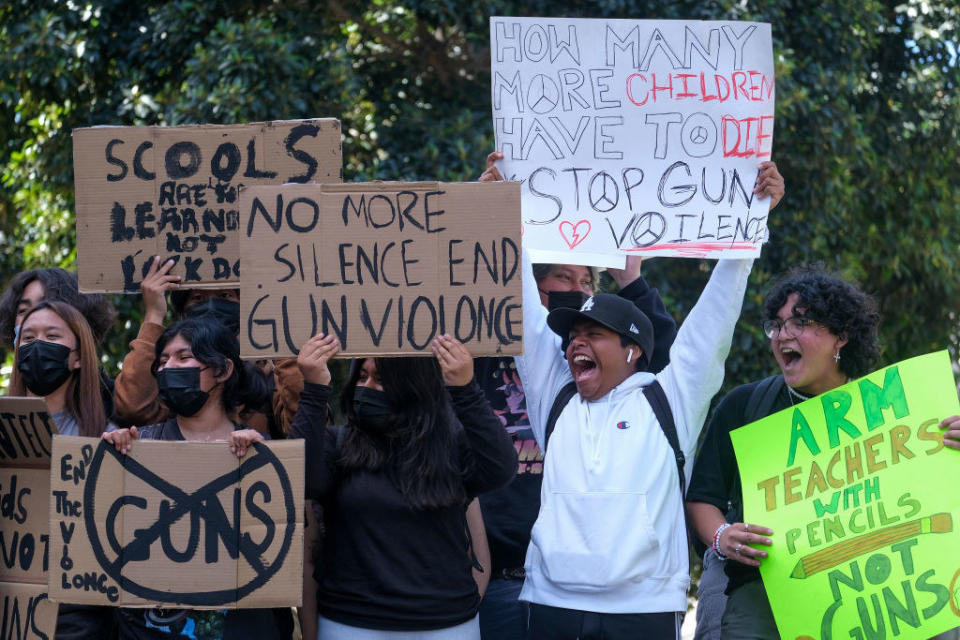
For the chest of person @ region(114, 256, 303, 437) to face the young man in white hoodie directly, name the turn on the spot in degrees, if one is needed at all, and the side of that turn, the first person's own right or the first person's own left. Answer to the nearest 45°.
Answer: approximately 45° to the first person's own left

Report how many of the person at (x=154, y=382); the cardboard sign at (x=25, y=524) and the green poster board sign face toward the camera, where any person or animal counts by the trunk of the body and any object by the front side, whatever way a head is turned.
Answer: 3

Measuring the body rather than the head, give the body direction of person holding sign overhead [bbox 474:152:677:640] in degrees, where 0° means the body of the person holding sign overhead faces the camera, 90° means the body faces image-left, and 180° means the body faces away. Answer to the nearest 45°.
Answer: approximately 0°

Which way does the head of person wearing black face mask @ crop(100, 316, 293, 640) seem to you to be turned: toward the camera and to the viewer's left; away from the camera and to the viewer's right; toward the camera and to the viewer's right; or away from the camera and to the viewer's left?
toward the camera and to the viewer's left

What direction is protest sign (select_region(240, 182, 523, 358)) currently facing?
toward the camera

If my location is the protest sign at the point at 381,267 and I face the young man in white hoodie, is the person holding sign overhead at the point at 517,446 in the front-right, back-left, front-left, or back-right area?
front-left

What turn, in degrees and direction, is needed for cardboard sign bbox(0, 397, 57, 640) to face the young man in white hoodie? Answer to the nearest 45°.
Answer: approximately 90° to its left

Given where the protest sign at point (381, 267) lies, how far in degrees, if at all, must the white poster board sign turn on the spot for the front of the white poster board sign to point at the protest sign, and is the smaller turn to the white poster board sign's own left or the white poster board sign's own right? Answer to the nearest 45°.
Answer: approximately 45° to the white poster board sign's own right

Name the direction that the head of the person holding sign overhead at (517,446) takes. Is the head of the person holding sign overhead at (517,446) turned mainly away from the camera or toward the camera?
toward the camera

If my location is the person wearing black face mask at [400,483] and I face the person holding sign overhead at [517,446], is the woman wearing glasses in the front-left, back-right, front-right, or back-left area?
front-right

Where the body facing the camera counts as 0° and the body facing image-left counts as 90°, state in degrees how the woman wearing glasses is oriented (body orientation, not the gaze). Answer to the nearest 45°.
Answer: approximately 45°

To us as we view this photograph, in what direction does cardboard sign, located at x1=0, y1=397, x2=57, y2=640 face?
facing the viewer

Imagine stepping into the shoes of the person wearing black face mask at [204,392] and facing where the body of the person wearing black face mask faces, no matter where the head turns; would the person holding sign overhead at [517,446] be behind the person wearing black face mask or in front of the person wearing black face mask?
behind

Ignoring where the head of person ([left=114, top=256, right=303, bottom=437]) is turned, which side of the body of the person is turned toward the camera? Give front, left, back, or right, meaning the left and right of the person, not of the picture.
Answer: front

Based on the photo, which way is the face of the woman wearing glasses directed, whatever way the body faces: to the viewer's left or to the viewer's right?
to the viewer's left
